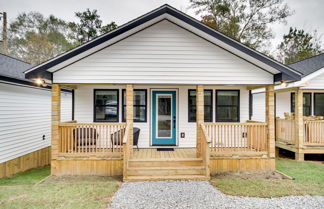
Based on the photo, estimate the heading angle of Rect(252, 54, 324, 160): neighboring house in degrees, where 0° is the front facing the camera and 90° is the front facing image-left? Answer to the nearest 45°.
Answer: approximately 0°

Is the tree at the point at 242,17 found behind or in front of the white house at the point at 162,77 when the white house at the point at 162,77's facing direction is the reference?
behind

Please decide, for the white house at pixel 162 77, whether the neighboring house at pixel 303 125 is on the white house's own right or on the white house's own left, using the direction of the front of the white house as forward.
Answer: on the white house's own left

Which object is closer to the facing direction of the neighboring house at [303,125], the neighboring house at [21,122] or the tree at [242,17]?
the neighboring house

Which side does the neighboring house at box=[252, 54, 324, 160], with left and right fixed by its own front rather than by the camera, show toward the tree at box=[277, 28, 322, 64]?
back

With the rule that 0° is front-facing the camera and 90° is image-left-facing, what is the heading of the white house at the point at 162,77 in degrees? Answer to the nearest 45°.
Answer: approximately 0°

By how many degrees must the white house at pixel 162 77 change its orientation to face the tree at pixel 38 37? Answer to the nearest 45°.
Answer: approximately 135° to its right

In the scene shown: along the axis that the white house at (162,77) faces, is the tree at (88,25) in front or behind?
behind

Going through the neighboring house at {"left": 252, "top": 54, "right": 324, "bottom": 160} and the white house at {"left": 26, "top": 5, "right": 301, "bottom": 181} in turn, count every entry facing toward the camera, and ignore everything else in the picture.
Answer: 2

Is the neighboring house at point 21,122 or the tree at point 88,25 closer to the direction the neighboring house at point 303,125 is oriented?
the neighboring house

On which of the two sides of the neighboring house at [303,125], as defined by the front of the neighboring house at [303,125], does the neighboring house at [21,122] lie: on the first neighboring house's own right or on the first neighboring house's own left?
on the first neighboring house's own right
